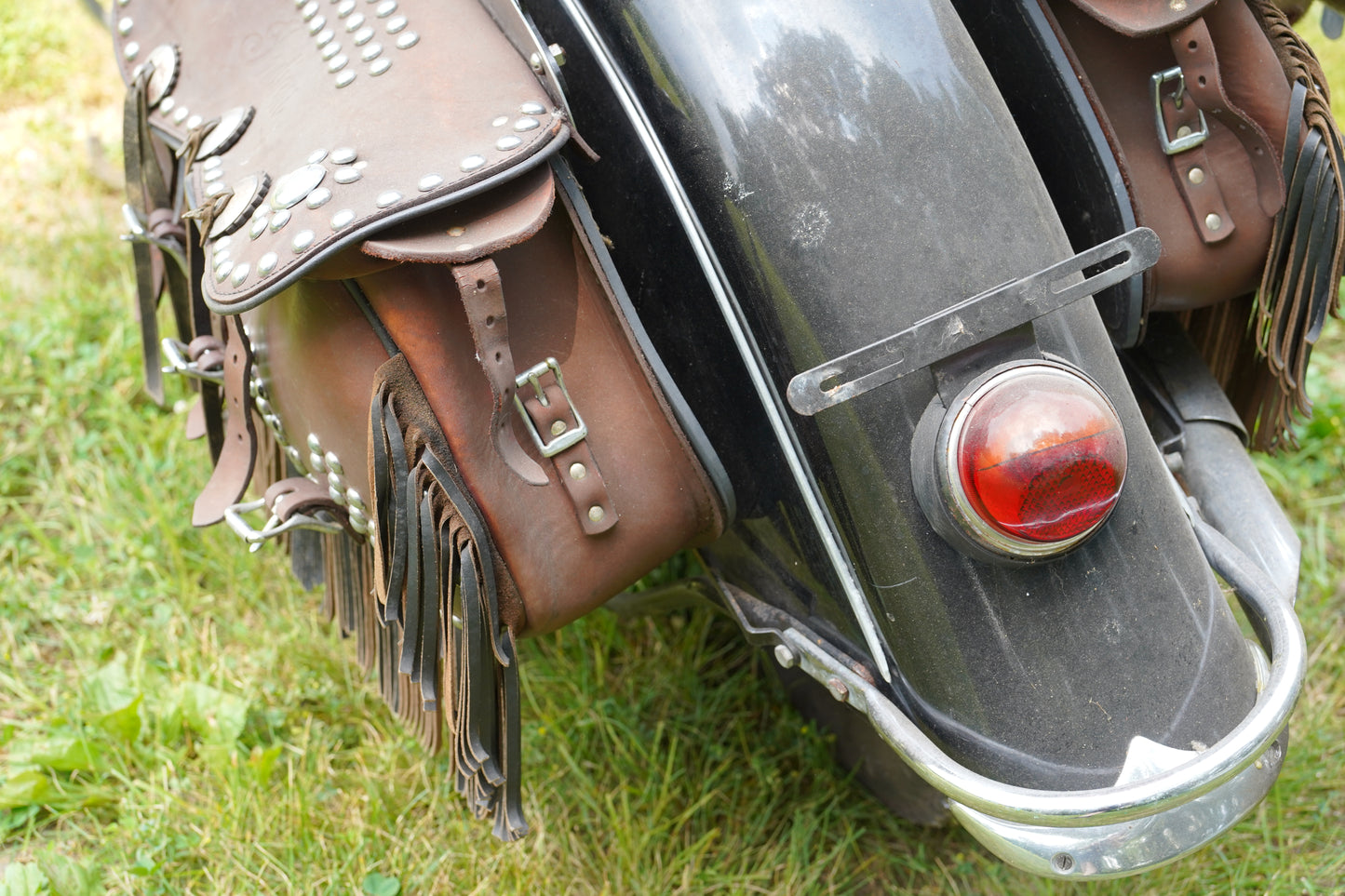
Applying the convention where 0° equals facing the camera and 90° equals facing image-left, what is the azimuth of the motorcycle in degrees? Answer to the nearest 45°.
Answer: approximately 135°
